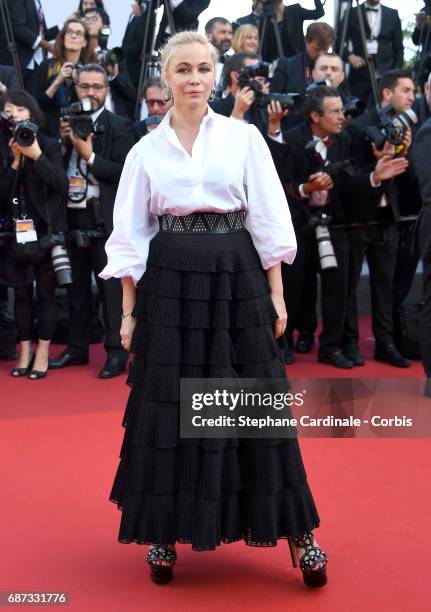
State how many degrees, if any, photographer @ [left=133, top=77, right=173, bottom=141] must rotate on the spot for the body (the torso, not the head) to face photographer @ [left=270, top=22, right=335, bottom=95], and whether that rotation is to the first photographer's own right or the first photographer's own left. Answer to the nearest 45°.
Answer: approximately 135° to the first photographer's own left

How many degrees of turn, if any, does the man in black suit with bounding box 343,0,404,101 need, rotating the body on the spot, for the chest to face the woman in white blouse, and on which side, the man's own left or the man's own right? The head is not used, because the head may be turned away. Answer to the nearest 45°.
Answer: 0° — they already face them

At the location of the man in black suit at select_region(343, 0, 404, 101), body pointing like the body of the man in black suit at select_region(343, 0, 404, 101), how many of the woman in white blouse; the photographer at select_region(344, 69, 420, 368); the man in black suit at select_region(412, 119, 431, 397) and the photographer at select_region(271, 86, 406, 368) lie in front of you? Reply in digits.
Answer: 4

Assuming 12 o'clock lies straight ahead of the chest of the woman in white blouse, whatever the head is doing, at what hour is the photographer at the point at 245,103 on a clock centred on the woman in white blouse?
The photographer is roughly at 6 o'clock from the woman in white blouse.

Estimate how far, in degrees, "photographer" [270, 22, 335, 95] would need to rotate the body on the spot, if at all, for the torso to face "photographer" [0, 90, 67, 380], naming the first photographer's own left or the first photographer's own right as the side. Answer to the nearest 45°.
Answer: approximately 90° to the first photographer's own right

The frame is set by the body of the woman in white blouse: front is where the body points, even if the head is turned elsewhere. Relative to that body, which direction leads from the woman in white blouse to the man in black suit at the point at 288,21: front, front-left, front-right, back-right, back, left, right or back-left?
back
